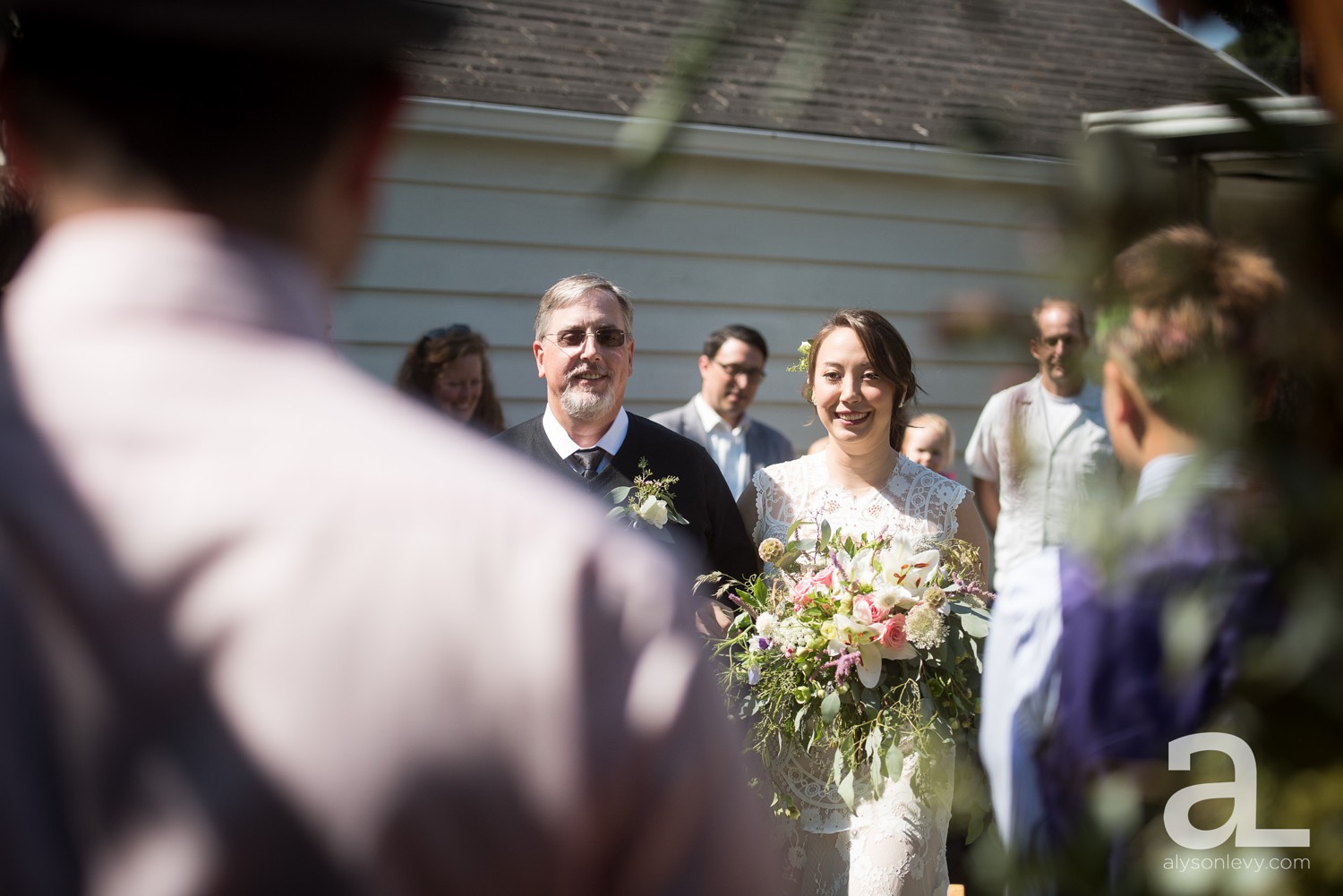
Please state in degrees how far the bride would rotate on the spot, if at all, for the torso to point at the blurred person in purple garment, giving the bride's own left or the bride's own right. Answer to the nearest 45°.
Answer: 0° — they already face them

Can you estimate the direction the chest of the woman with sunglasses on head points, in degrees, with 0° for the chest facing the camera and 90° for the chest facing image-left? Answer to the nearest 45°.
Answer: approximately 315°

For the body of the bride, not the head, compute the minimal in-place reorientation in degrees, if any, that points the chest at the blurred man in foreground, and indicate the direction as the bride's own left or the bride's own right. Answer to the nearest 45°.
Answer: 0° — they already face them

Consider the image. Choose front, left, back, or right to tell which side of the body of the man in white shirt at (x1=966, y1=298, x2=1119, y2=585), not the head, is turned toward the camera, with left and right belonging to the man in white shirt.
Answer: front

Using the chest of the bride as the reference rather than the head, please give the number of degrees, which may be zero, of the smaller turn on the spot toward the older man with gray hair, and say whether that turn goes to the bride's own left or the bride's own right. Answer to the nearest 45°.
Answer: approximately 90° to the bride's own right

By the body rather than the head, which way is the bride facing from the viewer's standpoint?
toward the camera

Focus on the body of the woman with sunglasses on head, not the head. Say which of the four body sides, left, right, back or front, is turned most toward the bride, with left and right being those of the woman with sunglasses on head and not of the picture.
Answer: front

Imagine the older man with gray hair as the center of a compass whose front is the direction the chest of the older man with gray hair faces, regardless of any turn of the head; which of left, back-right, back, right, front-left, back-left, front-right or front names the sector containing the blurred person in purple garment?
front

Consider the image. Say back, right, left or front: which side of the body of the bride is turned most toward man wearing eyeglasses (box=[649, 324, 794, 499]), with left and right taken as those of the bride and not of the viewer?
back

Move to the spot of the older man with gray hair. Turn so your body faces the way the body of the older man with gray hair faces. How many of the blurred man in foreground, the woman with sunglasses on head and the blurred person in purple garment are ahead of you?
2

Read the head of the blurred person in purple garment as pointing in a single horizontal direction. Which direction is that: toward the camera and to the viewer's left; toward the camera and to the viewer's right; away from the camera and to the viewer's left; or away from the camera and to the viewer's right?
away from the camera and to the viewer's left
